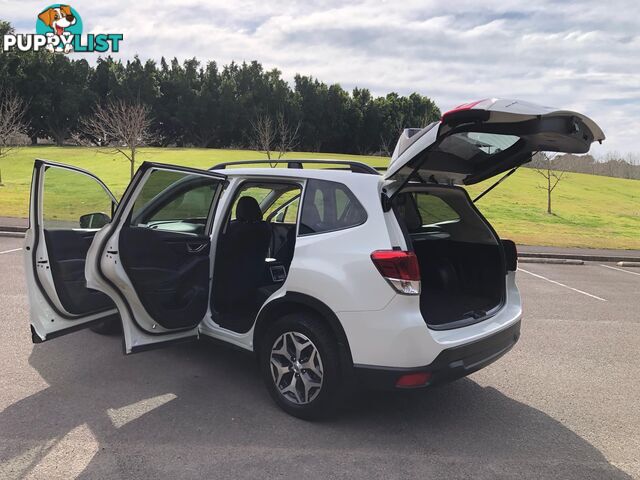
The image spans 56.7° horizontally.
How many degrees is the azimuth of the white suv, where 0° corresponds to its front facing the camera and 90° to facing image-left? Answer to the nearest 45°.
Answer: approximately 135°
